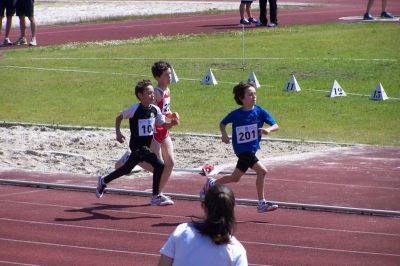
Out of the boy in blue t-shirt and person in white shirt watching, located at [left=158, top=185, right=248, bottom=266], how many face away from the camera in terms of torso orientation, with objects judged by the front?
1

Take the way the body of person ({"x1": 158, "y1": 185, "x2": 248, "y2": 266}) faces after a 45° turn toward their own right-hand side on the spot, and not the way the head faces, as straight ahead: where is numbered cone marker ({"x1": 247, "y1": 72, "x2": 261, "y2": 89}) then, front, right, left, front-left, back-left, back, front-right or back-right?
front-left

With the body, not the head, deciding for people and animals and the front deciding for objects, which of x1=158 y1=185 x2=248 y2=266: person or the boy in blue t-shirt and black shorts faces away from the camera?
the person

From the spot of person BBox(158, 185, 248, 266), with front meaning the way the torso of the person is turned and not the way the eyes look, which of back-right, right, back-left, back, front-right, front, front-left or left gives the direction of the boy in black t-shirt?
front

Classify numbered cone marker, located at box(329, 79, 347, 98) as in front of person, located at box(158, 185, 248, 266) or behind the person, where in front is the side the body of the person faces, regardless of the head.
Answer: in front

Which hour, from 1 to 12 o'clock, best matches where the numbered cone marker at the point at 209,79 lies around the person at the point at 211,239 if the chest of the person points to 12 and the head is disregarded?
The numbered cone marker is roughly at 12 o'clock from the person.

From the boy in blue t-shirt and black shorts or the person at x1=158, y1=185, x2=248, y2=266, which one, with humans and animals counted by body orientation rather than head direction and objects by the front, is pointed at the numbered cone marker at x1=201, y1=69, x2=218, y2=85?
the person

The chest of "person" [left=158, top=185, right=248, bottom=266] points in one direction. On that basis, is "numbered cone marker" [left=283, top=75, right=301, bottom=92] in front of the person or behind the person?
in front

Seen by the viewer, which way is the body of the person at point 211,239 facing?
away from the camera

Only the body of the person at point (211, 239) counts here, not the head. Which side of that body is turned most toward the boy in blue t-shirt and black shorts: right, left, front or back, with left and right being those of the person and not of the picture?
front

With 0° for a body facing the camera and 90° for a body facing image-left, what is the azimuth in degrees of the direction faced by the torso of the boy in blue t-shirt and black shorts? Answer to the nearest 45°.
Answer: approximately 315°

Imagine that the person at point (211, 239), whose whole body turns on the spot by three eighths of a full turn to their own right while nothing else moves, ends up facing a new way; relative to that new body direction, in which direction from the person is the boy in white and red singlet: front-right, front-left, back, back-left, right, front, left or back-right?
back-left
